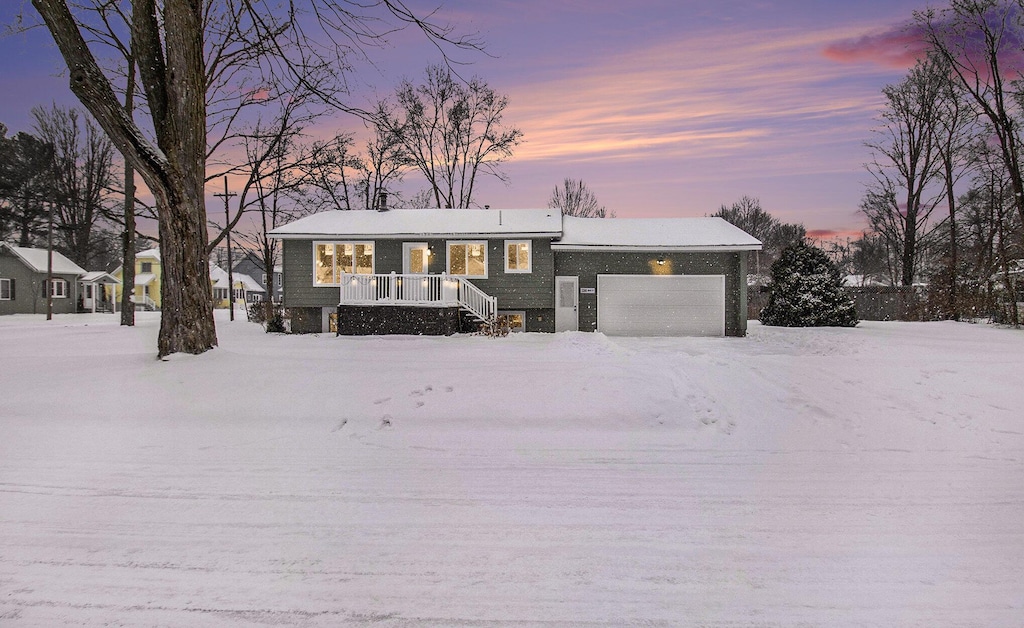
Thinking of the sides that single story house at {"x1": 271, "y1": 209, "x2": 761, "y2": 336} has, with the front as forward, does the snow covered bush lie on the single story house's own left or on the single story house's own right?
on the single story house's own left

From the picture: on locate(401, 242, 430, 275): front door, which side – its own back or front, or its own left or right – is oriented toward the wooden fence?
left

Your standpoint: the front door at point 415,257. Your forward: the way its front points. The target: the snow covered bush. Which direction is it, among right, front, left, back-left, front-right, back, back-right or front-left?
left

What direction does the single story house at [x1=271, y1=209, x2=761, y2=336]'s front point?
toward the camera

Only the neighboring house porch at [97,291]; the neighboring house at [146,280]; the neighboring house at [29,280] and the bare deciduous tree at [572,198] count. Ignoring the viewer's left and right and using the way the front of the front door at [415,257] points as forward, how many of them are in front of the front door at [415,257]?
0

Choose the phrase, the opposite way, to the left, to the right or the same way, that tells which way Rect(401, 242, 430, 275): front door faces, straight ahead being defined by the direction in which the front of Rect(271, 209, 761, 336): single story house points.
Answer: the same way

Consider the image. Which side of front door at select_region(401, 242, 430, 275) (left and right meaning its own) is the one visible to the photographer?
front

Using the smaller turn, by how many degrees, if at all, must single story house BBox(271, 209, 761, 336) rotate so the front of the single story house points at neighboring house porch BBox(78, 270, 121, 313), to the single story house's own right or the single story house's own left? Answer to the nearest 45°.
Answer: approximately 135° to the single story house's own right

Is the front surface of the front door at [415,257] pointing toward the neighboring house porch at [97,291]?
no

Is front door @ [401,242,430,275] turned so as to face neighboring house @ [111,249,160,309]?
no

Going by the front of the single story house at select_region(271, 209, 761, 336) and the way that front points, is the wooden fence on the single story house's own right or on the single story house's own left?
on the single story house's own left

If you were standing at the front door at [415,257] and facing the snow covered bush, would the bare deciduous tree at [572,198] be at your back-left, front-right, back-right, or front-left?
front-left

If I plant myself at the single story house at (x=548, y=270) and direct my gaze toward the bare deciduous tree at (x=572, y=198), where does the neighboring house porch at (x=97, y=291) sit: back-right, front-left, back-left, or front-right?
front-left

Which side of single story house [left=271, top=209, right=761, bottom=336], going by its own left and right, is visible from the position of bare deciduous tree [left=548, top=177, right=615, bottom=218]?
back

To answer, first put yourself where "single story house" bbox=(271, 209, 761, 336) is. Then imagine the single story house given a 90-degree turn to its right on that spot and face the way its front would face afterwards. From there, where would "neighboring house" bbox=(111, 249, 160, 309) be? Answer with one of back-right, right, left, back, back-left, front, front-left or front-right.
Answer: front-right

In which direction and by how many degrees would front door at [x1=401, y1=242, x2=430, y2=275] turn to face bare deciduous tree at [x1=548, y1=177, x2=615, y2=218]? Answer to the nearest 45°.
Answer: approximately 135° to its left

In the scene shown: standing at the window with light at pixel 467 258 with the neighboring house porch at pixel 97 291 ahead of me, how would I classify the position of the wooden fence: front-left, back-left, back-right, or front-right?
back-right
